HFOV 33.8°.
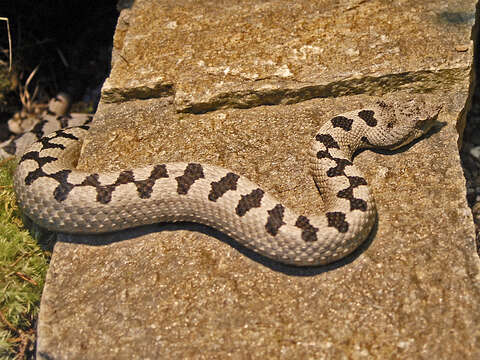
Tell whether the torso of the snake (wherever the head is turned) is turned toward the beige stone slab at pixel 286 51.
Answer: no

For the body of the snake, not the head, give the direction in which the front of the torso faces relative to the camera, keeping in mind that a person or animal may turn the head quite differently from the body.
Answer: to the viewer's right
